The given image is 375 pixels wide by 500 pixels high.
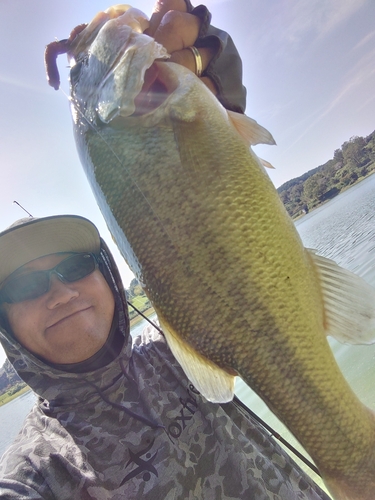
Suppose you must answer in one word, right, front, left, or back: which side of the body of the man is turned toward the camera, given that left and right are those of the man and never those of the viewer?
front
